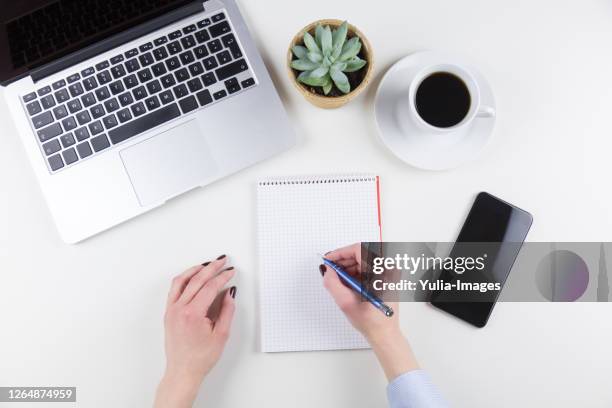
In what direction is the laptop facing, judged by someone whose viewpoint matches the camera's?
facing the viewer and to the right of the viewer
